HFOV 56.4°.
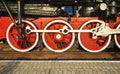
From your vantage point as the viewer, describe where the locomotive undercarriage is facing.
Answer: facing to the right of the viewer
